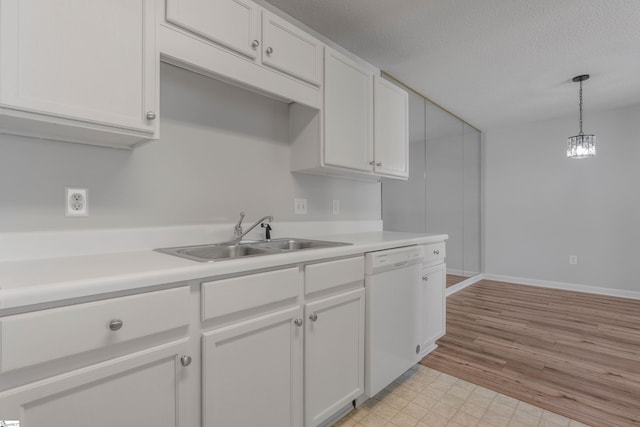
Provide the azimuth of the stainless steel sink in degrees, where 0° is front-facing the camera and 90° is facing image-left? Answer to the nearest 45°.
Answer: approximately 315°

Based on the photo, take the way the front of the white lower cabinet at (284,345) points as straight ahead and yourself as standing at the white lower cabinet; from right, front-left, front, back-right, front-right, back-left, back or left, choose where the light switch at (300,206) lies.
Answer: back-left

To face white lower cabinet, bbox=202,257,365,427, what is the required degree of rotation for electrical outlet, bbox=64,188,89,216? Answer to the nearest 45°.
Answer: approximately 45° to its left

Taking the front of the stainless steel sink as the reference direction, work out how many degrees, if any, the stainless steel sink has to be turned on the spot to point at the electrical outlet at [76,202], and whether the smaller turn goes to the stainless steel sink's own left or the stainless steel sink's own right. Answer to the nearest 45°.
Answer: approximately 135° to the stainless steel sink's own right

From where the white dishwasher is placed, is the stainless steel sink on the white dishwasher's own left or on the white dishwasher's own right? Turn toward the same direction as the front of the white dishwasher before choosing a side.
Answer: on the white dishwasher's own right

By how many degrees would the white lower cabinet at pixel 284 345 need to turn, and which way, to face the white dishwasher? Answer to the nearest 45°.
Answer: approximately 90° to its left

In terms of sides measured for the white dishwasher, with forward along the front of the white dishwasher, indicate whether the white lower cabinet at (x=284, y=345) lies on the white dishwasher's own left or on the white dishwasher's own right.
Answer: on the white dishwasher's own right

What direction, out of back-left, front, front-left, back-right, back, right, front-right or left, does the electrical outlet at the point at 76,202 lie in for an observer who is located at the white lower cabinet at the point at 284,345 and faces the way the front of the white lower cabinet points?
back-right

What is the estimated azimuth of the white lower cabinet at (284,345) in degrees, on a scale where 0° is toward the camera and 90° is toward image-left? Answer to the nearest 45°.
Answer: approximately 315°
